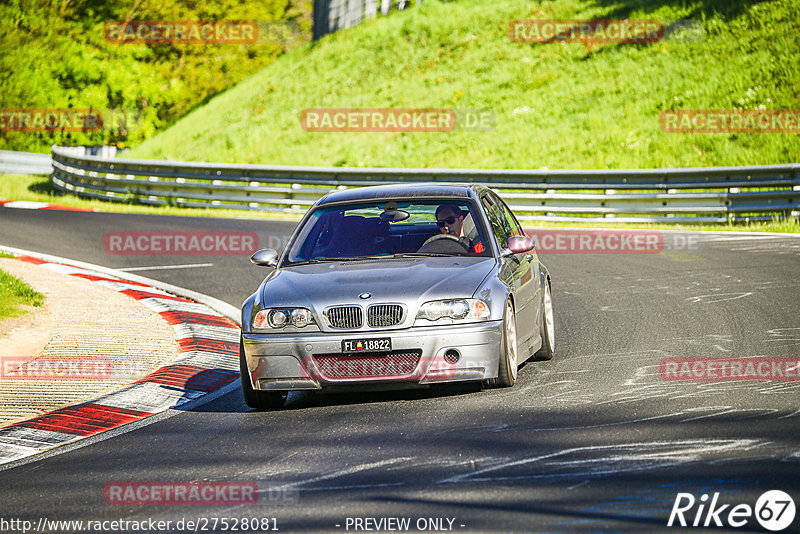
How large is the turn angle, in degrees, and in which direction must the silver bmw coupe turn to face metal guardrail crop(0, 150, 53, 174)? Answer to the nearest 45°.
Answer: approximately 180°

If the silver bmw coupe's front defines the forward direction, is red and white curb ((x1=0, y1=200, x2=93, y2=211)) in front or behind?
behind

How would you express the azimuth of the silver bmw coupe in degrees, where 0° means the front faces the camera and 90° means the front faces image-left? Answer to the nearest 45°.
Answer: approximately 0°

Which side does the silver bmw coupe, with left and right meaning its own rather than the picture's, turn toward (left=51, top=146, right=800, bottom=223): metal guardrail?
back

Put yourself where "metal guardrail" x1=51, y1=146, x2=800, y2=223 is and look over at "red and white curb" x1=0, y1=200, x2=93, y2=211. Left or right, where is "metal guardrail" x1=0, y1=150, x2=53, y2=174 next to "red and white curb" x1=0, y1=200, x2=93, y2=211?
right
